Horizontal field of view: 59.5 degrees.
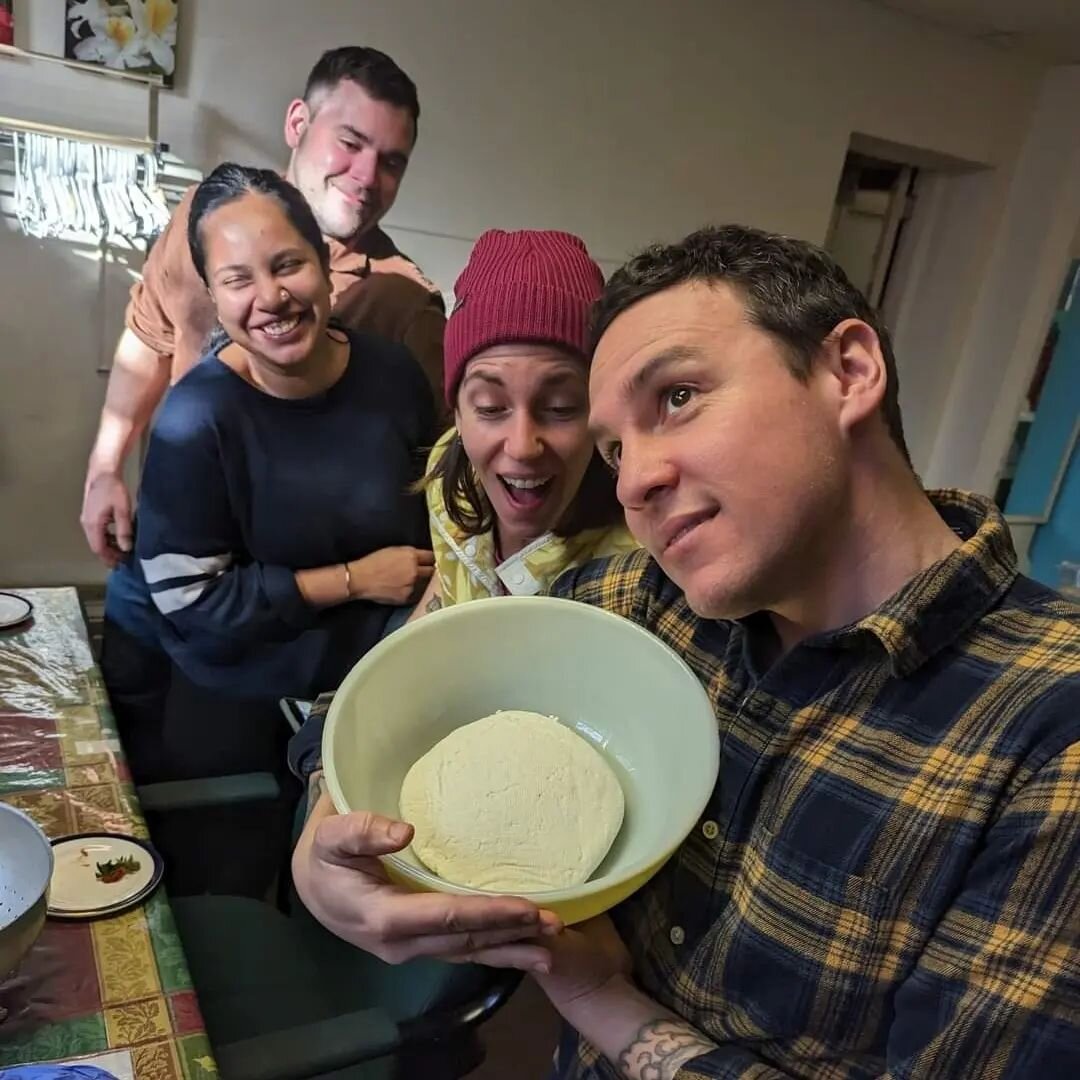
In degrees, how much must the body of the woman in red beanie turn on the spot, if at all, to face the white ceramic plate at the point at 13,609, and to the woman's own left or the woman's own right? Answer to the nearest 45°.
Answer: approximately 135° to the woman's own right

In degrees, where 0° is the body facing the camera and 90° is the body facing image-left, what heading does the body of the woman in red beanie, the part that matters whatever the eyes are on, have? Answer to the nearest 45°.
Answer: approximately 0°

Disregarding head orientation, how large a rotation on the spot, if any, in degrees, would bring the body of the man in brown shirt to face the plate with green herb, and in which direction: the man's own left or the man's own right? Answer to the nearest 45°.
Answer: approximately 45° to the man's own right

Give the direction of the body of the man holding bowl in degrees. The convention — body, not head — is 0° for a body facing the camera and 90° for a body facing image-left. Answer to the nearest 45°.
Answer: approximately 45°

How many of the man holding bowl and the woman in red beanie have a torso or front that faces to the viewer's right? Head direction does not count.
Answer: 0

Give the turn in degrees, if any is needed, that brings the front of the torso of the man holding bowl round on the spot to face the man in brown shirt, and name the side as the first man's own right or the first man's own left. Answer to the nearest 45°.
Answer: approximately 90° to the first man's own right

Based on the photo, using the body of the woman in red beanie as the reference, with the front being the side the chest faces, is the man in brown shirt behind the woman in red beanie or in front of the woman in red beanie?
behind

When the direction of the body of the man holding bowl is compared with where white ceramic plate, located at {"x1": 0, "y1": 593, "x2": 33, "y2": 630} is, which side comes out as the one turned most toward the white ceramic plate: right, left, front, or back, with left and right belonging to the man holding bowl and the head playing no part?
right

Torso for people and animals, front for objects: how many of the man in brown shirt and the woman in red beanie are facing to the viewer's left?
0

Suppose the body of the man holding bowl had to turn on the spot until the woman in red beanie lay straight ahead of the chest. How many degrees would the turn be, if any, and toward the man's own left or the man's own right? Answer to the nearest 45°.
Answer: approximately 90° to the man's own right

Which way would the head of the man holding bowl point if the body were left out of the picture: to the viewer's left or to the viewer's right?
to the viewer's left

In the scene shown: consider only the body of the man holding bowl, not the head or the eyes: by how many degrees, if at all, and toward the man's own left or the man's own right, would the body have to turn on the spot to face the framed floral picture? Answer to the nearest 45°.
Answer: approximately 90° to the man's own right
